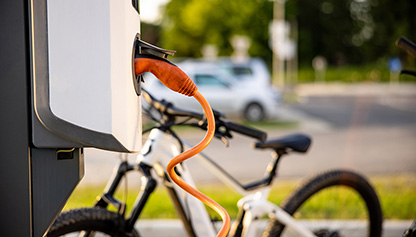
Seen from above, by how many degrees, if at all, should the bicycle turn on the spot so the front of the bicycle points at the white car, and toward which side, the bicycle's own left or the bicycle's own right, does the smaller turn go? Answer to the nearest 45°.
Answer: approximately 135° to the bicycle's own right

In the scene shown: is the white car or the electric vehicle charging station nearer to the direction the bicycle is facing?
the electric vehicle charging station

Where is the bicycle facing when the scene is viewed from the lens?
facing the viewer and to the left of the viewer

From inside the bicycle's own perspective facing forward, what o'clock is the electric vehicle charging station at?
The electric vehicle charging station is roughly at 11 o'clock from the bicycle.
